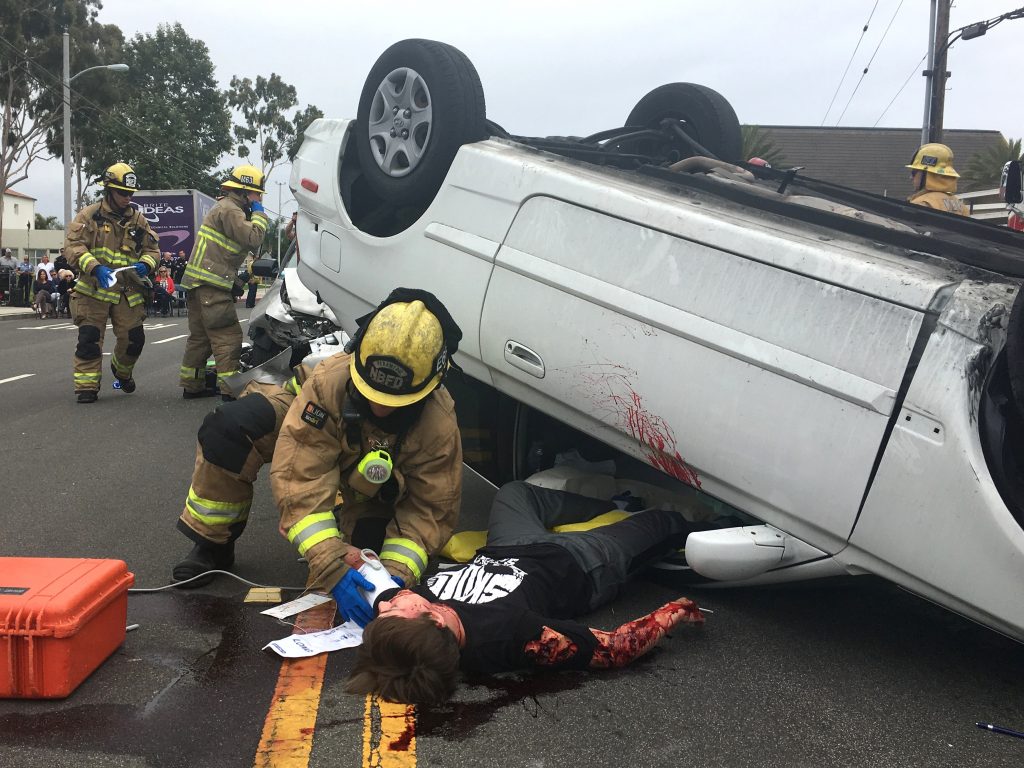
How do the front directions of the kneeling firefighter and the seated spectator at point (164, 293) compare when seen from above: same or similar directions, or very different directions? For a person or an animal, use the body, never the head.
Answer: same or similar directions

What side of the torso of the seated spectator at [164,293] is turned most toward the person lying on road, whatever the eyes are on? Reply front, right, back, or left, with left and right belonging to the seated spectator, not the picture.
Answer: front

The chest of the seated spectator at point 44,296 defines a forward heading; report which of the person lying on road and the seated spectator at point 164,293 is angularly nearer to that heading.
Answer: the person lying on road

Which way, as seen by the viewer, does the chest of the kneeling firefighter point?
toward the camera

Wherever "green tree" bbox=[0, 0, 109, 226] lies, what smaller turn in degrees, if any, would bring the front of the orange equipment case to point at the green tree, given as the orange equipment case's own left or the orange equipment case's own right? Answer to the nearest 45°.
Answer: approximately 180°

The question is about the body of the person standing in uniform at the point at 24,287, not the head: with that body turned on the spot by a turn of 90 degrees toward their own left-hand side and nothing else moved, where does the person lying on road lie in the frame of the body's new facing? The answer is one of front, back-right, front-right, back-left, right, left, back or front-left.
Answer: right

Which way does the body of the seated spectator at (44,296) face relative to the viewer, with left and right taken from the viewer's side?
facing the viewer

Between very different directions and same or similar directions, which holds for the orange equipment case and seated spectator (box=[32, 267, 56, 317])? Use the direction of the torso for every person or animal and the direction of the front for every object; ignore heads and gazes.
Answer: same or similar directions

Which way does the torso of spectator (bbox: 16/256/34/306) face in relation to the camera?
toward the camera

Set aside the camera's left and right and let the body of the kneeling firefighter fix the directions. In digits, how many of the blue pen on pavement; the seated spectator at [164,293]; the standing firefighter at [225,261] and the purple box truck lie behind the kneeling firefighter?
3
